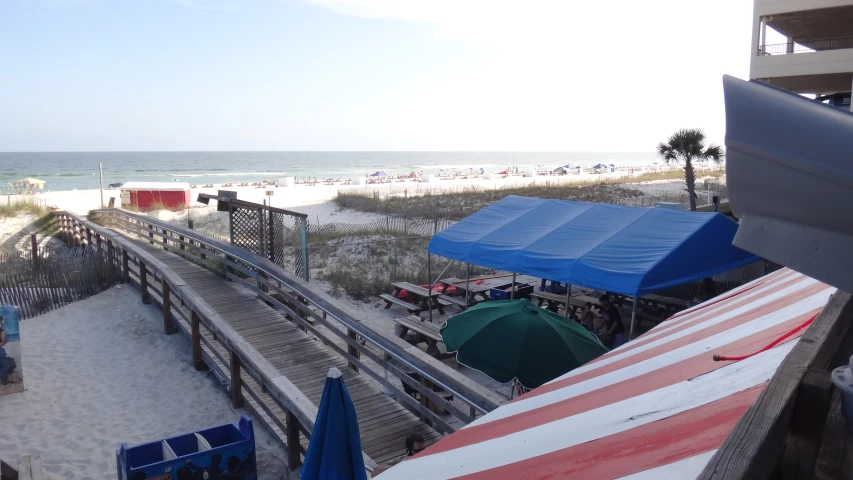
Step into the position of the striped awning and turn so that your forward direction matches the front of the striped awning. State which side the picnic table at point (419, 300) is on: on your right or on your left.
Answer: on your right

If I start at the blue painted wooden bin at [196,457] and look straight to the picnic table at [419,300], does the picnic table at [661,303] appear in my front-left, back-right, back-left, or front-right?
front-right

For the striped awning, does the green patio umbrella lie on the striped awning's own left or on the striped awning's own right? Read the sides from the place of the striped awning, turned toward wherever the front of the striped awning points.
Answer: on the striped awning's own right

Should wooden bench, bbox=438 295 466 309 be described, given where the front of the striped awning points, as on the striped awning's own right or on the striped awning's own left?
on the striped awning's own right

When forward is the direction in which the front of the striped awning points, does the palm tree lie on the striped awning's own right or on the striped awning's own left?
on the striped awning's own right

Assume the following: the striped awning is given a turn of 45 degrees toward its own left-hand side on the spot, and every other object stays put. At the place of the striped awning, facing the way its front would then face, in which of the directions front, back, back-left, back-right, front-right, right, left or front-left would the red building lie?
right

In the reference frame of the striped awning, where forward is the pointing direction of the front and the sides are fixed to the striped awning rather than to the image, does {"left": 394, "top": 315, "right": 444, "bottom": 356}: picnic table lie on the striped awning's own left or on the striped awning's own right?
on the striped awning's own right

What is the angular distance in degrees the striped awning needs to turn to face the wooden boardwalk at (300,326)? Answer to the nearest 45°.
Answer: approximately 45° to its right

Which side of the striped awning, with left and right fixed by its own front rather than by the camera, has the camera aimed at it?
left

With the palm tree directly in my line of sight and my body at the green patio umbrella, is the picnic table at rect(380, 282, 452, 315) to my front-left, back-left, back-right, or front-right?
front-left

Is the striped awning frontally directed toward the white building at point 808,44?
no
